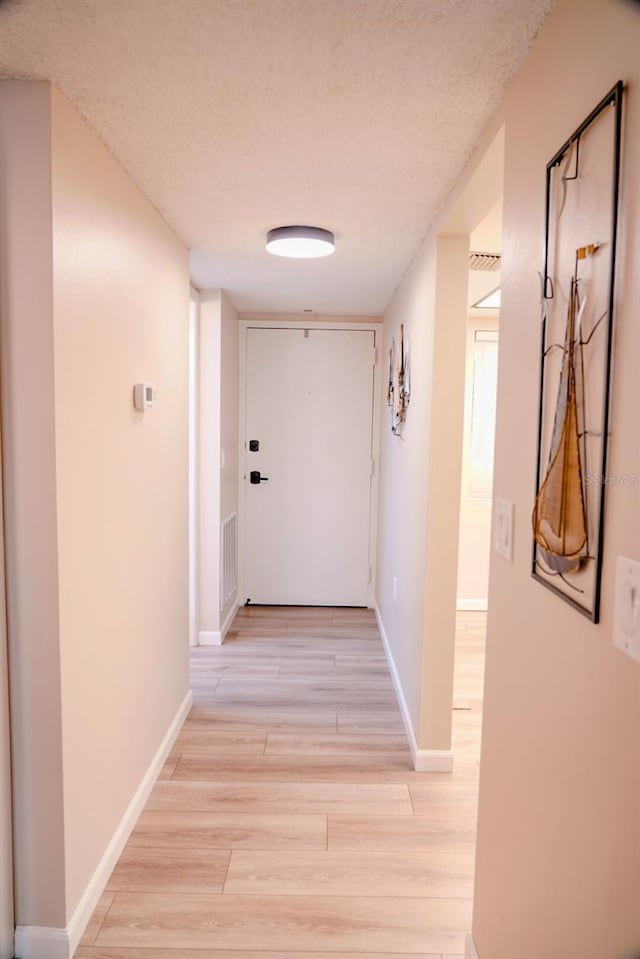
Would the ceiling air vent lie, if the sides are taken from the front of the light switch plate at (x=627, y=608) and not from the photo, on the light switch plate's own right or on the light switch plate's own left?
on the light switch plate's own right

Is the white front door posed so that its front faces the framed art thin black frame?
yes

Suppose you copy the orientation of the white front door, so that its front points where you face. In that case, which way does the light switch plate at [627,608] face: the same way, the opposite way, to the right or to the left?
to the right

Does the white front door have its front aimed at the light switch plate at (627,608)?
yes

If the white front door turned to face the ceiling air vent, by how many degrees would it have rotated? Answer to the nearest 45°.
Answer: approximately 45° to its left

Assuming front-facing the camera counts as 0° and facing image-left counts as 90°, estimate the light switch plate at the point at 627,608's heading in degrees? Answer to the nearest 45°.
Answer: approximately 45°

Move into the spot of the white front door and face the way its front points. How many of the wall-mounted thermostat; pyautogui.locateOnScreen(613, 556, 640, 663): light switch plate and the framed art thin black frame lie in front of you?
3

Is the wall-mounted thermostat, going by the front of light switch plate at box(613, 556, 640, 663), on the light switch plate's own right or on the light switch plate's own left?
on the light switch plate's own right

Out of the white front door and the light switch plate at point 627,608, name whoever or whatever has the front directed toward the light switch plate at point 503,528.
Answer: the white front door

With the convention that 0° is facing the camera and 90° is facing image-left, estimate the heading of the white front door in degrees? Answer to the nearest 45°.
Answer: approximately 0°

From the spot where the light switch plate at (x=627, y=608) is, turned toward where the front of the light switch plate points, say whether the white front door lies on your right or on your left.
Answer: on your right
